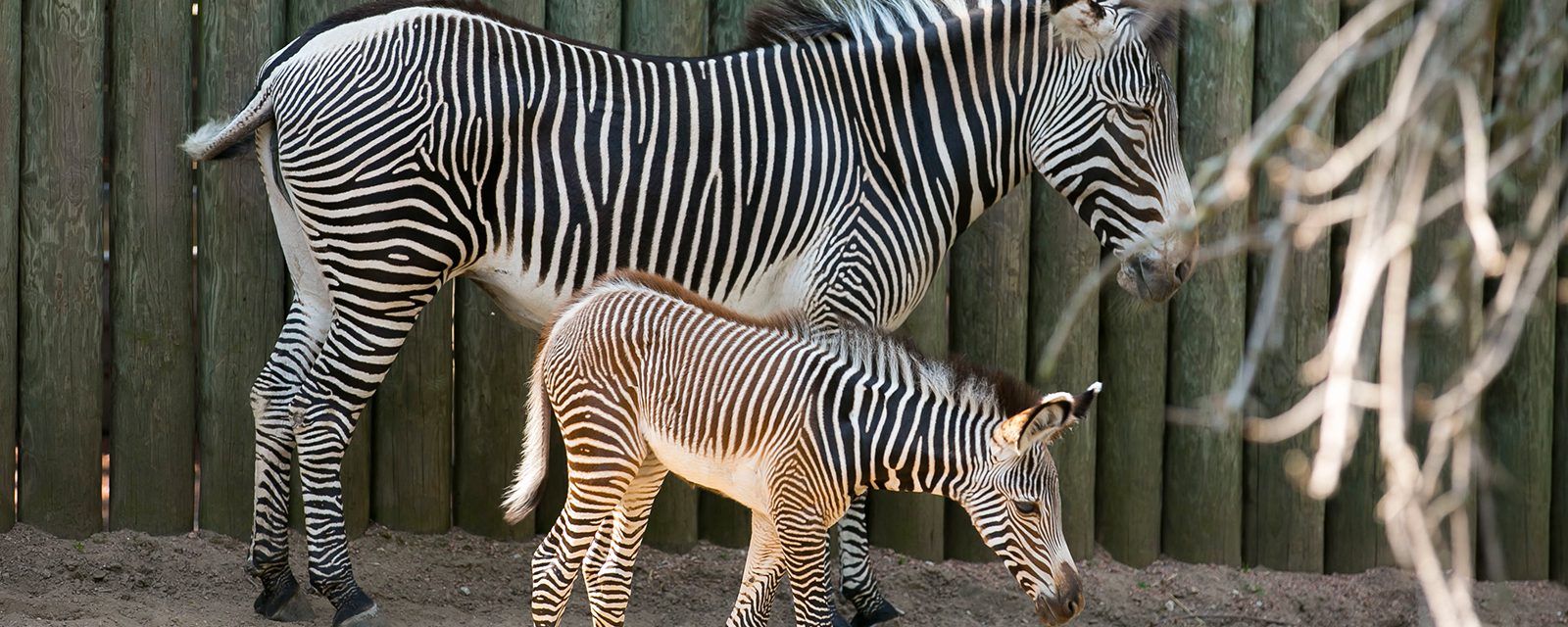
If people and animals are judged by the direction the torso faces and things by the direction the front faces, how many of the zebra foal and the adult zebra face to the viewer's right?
2

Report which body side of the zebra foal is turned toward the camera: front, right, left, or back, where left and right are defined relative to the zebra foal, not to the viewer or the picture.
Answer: right

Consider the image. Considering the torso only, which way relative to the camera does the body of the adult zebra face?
to the viewer's right
